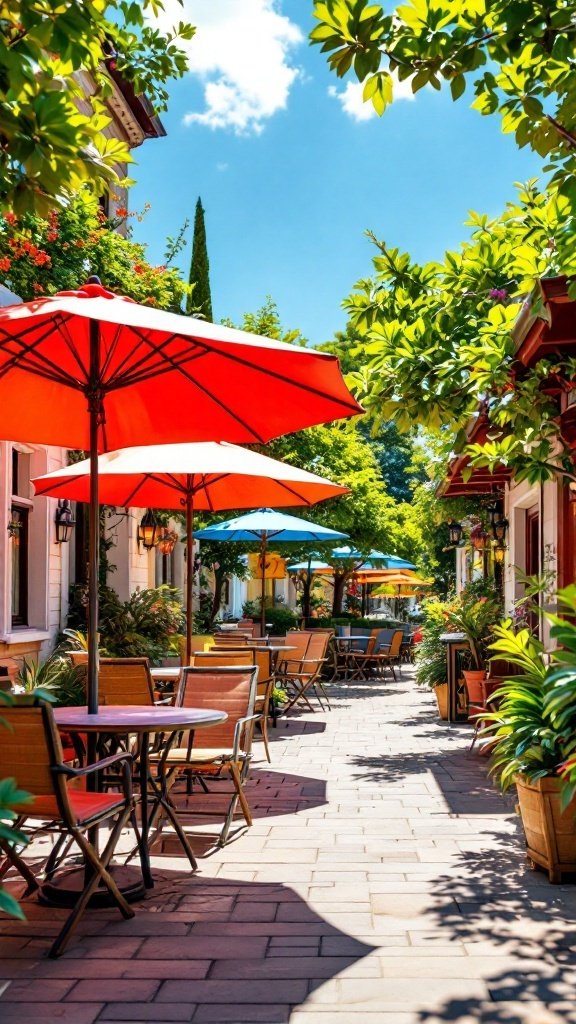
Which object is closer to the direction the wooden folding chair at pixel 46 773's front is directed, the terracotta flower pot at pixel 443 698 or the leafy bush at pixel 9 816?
the terracotta flower pot

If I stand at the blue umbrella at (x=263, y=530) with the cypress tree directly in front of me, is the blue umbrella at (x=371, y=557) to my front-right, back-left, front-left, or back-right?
front-right

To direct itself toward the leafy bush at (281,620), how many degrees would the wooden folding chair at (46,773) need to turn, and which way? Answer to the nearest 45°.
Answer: approximately 45° to its left

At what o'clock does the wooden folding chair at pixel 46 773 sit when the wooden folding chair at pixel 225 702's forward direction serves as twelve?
the wooden folding chair at pixel 46 773 is roughly at 11 o'clock from the wooden folding chair at pixel 225 702.

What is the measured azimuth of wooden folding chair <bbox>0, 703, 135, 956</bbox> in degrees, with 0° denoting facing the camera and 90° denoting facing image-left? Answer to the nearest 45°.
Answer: approximately 225°

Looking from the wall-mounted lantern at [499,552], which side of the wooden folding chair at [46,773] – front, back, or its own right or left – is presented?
front

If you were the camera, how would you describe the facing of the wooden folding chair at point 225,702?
facing the viewer and to the left of the viewer

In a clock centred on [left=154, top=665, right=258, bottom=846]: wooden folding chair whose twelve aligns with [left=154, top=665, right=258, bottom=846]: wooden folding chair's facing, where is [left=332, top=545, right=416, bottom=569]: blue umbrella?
The blue umbrella is roughly at 5 o'clock from the wooden folding chair.

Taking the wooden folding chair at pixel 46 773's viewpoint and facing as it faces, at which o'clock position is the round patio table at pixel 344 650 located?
The round patio table is roughly at 11 o'clock from the wooden folding chair.

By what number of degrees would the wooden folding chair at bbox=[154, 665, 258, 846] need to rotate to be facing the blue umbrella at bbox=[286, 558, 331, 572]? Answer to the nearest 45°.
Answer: approximately 135° to its right

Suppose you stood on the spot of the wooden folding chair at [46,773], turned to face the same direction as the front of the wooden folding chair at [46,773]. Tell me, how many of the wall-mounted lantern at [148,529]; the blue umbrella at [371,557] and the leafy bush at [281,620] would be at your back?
0

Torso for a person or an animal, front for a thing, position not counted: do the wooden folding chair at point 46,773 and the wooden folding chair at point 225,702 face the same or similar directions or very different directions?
very different directions
